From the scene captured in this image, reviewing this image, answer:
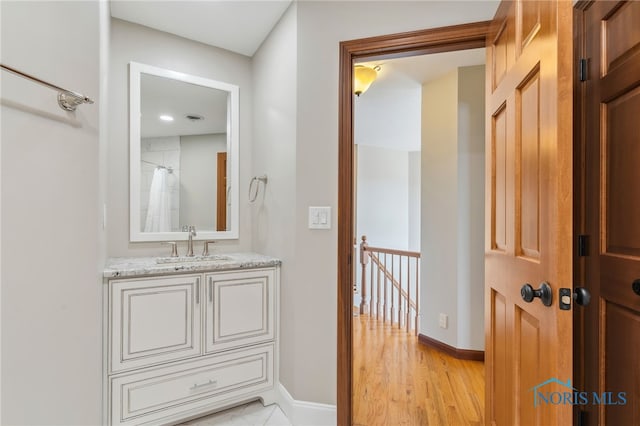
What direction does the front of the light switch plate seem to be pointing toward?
toward the camera

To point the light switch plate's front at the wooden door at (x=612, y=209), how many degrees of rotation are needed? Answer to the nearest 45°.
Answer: approximately 45° to its left

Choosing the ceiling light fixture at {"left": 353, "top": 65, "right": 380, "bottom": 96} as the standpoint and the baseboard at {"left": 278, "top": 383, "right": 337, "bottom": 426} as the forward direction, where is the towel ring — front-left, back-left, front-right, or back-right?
front-right

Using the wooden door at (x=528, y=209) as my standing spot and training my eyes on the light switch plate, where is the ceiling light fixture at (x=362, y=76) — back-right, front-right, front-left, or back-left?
front-right

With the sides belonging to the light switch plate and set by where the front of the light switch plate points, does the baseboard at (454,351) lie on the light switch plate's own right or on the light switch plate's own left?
on the light switch plate's own left

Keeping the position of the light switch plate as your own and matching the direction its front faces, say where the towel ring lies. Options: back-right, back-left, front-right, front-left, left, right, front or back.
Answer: back-right

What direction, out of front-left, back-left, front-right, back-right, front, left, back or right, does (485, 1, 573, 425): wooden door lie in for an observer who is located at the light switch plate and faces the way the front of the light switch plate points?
front-left

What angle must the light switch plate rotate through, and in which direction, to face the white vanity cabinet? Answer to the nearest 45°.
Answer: approximately 90° to its right
